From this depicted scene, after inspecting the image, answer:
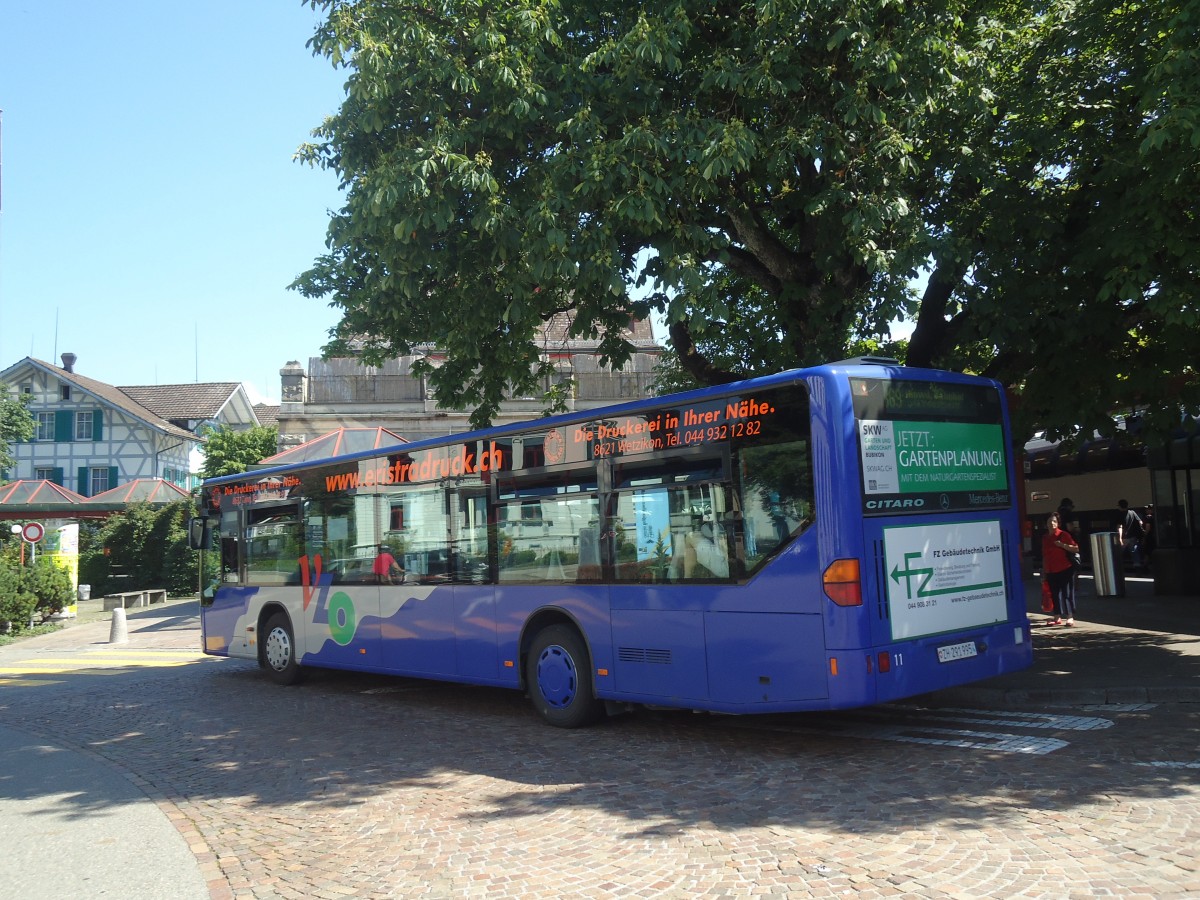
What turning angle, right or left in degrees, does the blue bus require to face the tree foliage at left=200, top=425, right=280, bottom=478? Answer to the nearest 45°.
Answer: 0° — it already faces it

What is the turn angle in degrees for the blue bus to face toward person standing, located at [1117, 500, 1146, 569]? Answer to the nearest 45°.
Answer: approximately 90° to its right

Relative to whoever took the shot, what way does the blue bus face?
facing away from the viewer and to the left of the viewer

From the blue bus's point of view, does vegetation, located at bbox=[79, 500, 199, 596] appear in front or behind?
in front

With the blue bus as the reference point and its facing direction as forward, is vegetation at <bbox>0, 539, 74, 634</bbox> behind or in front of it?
in front

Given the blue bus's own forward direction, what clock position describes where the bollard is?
The bollard is roughly at 12 o'clock from the blue bus.

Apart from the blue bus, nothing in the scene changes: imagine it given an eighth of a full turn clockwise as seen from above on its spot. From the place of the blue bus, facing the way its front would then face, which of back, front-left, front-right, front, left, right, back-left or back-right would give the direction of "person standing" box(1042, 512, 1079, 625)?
front-right

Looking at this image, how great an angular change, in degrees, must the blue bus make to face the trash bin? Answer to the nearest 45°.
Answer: approximately 90° to its right
